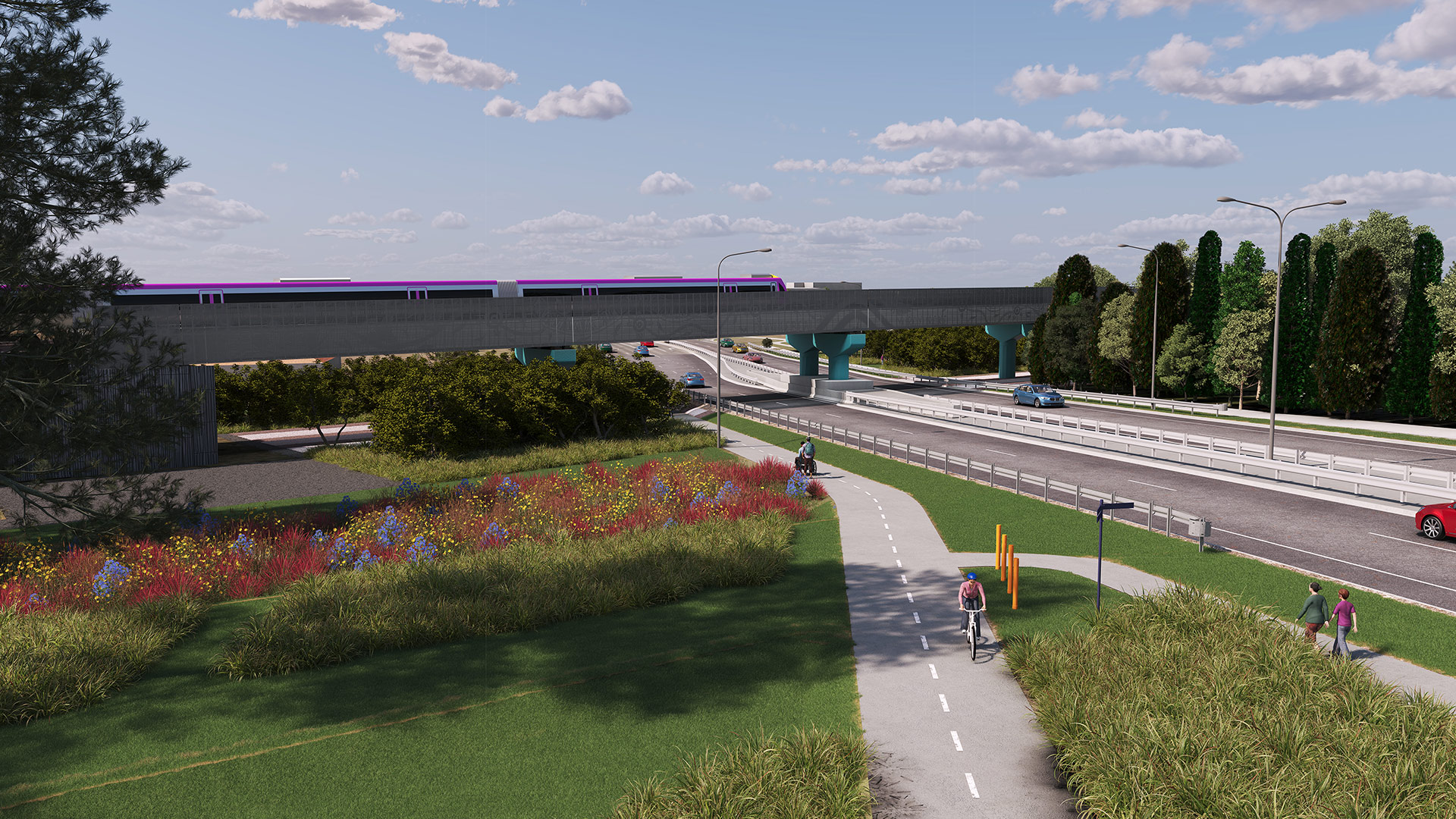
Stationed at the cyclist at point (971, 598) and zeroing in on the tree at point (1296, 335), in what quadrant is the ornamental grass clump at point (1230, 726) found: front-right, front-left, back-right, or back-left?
back-right

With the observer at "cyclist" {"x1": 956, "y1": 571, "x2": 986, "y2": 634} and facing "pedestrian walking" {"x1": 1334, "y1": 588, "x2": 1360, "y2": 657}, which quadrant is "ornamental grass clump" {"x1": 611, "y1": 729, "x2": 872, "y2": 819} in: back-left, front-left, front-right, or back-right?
back-right

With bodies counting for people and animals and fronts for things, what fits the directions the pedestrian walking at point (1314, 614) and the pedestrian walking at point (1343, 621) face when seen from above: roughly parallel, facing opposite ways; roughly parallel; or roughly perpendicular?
roughly parallel

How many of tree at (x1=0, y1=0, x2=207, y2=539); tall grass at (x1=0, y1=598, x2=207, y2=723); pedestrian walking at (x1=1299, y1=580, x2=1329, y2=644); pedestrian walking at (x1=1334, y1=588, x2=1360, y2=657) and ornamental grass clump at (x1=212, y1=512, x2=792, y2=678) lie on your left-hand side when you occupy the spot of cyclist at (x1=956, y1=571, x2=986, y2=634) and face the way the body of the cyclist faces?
2

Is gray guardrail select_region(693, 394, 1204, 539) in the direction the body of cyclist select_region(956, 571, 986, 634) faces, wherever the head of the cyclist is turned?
no

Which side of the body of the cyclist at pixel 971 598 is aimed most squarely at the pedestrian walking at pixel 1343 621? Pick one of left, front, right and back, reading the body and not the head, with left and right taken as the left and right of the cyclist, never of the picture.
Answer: left

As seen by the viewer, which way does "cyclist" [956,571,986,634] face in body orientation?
toward the camera

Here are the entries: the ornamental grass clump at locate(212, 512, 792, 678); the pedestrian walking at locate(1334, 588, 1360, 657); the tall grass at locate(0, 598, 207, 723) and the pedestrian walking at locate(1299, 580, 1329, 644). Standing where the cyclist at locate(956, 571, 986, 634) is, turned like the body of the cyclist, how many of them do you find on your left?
2

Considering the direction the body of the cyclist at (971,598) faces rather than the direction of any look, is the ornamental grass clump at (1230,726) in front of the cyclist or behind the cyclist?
in front

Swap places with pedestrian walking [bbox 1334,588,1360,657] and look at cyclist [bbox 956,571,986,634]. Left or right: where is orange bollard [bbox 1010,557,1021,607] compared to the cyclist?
right
